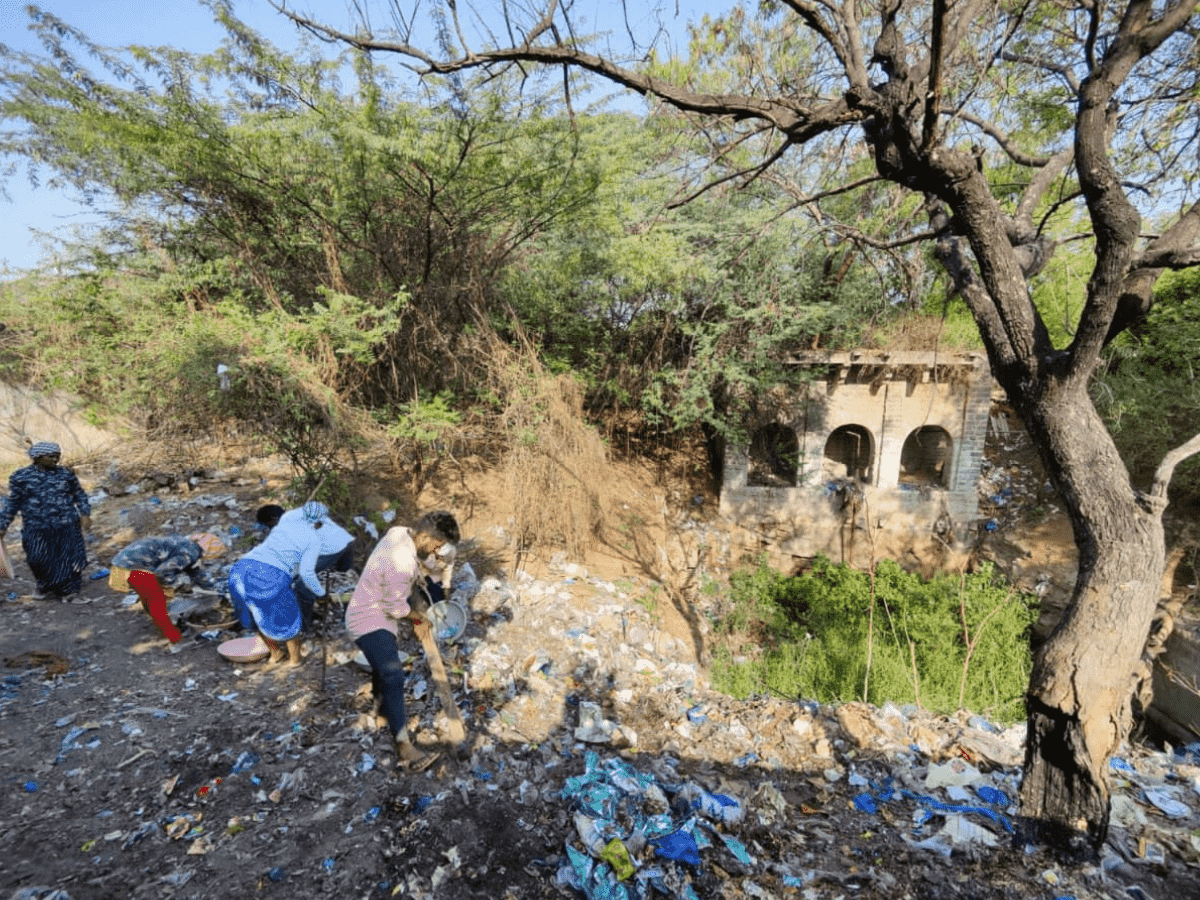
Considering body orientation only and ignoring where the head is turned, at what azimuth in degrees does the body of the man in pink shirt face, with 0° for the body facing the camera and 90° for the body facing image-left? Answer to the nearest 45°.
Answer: approximately 270°

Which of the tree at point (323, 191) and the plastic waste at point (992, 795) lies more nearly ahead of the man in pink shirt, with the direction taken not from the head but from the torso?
the plastic waste

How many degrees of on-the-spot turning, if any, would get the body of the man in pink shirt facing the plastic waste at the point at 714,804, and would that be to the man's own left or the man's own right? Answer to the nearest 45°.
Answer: approximately 45° to the man's own right

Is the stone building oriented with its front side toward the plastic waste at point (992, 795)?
yes

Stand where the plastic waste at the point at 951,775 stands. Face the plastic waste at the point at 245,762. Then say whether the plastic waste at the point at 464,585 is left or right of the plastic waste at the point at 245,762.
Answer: right

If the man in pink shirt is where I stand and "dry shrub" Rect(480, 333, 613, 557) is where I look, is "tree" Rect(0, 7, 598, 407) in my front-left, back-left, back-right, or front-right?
front-left

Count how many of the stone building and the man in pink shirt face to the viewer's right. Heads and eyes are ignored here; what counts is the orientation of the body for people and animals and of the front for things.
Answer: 1

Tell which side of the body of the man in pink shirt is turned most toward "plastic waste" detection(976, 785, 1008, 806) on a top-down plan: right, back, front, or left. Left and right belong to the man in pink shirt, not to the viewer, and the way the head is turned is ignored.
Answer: front

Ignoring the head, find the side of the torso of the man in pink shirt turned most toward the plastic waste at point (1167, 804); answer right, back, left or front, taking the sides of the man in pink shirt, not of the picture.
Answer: front

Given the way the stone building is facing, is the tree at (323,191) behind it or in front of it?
in front

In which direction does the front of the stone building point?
toward the camera

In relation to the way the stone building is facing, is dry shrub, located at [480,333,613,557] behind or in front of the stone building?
in front

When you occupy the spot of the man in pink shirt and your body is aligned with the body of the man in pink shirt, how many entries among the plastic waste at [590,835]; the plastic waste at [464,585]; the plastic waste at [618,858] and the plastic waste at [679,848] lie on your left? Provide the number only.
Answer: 1

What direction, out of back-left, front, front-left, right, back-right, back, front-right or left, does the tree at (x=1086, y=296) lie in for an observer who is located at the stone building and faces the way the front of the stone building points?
front

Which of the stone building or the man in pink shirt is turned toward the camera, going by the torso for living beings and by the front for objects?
the stone building

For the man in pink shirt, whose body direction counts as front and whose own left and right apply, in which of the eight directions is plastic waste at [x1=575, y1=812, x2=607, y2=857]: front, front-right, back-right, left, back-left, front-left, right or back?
front-right
